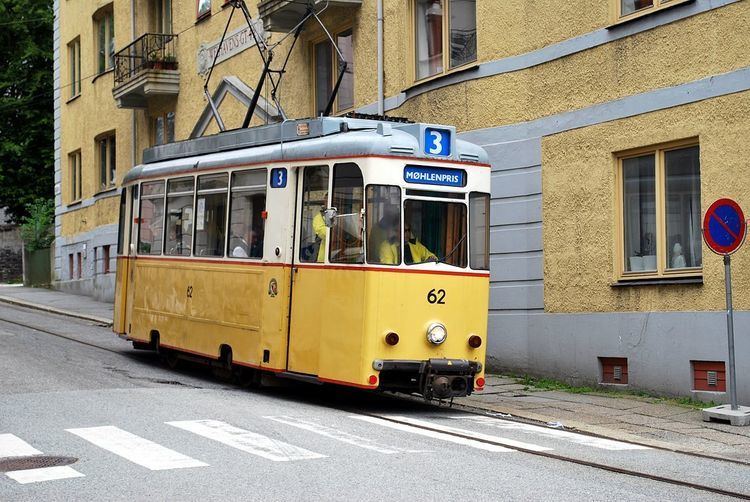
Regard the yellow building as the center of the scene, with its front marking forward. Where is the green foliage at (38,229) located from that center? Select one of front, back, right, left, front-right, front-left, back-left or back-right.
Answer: right

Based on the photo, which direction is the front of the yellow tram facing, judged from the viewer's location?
facing the viewer and to the right of the viewer

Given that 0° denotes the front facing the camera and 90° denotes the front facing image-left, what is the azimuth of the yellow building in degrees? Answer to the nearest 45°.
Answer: approximately 45°

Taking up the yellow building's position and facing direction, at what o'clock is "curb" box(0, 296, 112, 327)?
The curb is roughly at 3 o'clock from the yellow building.

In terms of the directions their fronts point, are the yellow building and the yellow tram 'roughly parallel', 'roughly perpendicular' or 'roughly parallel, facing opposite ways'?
roughly perpendicular

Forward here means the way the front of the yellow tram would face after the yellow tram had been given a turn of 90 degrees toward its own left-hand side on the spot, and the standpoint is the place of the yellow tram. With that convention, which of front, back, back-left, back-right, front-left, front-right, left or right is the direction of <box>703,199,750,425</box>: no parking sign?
front-right

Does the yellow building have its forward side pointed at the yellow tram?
yes

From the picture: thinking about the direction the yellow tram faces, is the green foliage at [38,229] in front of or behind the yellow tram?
behind

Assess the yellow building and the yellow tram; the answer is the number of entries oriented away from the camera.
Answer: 0

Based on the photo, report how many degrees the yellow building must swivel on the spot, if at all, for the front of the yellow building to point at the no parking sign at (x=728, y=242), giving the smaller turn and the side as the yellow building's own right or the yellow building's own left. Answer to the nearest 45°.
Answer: approximately 45° to the yellow building's own left

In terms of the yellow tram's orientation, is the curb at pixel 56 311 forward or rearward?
rearward
